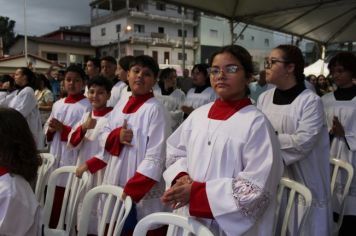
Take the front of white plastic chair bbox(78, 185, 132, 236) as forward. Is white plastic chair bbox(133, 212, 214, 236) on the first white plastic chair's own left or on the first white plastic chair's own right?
on the first white plastic chair's own left

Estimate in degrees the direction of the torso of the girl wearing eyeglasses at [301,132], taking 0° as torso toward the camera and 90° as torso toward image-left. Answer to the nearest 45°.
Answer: approximately 45°

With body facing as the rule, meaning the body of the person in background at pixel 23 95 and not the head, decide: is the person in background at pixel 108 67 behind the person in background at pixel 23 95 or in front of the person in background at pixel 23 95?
behind

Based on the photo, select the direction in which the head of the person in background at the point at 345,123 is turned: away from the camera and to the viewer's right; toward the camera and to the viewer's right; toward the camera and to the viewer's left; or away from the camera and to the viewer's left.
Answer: toward the camera and to the viewer's left

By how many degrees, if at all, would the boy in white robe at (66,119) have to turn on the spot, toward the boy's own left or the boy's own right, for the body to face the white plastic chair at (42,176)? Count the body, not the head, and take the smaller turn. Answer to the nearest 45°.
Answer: approximately 45° to the boy's own left

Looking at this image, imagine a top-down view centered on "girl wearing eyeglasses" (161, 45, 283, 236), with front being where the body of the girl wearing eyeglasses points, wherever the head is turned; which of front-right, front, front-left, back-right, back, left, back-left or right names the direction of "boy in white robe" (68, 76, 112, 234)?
right

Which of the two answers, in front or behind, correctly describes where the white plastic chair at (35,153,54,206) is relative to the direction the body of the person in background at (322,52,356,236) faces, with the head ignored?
in front

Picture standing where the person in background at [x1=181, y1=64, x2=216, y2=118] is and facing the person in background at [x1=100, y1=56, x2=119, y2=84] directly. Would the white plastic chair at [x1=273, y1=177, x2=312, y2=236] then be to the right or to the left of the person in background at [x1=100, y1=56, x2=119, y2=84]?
left

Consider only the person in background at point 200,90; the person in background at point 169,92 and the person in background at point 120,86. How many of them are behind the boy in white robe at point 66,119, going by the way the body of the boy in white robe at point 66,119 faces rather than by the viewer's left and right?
3

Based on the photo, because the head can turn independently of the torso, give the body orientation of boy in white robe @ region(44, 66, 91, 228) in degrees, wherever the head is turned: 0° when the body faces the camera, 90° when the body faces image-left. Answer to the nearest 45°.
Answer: approximately 45°

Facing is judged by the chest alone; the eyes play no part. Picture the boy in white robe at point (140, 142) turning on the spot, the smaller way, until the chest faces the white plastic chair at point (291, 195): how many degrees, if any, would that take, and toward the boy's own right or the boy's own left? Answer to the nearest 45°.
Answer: approximately 90° to the boy's own left

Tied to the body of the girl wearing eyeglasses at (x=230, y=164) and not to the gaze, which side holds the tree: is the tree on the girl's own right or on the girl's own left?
on the girl's own right

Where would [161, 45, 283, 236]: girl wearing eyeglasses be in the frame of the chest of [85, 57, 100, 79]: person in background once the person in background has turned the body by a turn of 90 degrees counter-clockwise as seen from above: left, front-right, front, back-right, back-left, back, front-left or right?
front-right
